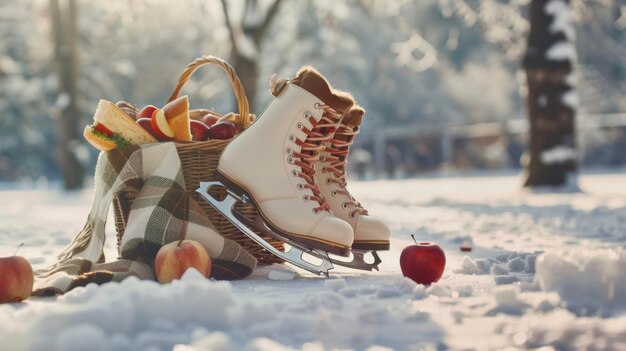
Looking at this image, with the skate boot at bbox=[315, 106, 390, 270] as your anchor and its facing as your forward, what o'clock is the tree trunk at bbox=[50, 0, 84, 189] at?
The tree trunk is roughly at 8 o'clock from the skate boot.

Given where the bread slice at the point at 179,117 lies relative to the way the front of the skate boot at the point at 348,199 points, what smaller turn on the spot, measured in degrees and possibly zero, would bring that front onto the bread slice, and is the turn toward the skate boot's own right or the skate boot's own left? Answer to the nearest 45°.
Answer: approximately 180°

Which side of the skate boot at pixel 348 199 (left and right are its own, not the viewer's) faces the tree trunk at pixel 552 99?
left

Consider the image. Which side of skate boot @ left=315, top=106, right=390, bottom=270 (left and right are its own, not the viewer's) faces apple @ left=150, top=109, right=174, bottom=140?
back

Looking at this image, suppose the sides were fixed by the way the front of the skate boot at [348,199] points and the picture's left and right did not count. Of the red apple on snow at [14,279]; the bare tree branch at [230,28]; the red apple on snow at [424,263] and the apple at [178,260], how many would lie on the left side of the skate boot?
1

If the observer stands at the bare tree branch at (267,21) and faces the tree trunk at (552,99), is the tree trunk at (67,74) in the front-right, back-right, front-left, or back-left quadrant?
back-right

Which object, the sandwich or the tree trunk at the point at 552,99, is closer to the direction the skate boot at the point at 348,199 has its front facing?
the tree trunk

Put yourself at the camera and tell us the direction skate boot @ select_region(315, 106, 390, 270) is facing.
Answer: facing to the right of the viewer

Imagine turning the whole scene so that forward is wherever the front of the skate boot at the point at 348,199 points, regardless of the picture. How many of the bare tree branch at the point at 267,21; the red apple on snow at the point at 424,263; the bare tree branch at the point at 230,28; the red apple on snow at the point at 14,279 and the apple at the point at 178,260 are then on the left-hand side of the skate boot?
2

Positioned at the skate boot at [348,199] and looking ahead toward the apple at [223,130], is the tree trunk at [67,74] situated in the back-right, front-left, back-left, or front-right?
front-right

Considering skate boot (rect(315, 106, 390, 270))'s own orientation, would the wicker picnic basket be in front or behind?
behind

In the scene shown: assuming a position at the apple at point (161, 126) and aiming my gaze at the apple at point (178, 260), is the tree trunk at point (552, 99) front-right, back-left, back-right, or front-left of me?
back-left
